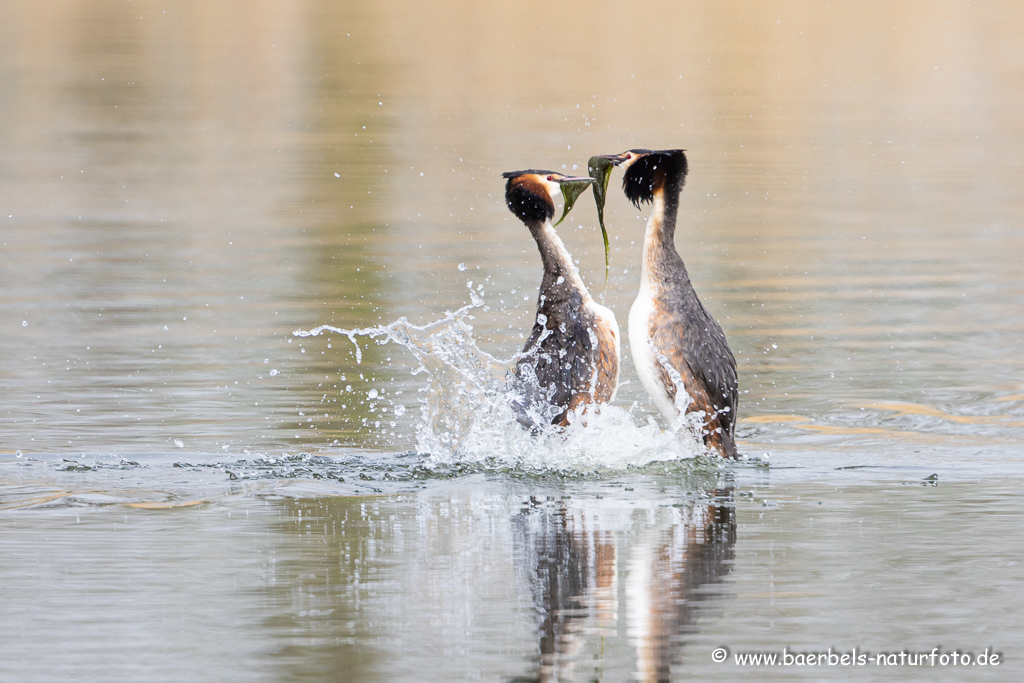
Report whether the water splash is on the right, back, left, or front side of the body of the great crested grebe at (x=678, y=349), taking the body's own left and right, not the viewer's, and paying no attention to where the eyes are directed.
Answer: front

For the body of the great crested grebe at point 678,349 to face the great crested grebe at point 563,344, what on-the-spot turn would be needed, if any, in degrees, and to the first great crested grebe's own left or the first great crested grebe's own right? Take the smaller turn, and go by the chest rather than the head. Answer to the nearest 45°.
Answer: approximately 45° to the first great crested grebe's own right

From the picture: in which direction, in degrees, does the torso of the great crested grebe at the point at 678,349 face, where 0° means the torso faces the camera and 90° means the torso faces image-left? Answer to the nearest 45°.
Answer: approximately 90°
